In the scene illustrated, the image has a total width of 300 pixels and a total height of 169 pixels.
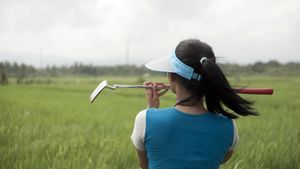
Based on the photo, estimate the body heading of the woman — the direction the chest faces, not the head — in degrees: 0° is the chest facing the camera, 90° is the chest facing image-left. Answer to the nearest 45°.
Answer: approximately 180°

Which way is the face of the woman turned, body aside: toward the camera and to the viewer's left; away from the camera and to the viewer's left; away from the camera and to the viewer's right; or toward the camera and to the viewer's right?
away from the camera and to the viewer's left

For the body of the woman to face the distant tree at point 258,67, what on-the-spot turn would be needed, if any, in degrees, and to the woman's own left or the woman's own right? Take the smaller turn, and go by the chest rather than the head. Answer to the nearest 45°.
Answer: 0° — they already face it
